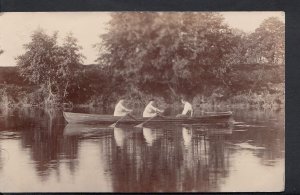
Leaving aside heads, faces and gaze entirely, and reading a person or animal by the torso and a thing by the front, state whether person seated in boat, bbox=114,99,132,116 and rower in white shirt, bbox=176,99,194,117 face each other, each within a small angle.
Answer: yes

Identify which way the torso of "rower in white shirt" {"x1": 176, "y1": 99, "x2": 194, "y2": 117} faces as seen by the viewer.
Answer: to the viewer's left

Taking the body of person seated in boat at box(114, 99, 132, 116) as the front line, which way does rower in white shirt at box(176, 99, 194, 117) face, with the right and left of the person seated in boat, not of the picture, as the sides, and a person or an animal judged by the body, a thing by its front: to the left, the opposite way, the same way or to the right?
the opposite way

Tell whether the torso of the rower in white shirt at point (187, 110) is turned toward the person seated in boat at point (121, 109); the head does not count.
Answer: yes

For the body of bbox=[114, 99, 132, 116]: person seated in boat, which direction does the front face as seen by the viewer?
to the viewer's right
